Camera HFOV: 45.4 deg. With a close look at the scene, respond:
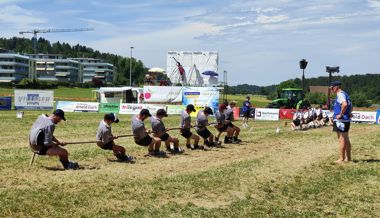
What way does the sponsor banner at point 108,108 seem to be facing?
toward the camera

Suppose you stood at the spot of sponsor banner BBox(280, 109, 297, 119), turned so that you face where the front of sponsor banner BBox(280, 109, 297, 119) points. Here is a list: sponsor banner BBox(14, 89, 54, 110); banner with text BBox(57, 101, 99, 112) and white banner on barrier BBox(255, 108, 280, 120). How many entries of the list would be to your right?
3

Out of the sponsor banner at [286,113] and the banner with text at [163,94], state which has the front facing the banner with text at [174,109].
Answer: the banner with text at [163,94]

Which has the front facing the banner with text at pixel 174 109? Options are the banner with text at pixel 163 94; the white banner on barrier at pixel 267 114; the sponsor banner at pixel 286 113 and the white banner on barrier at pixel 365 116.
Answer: the banner with text at pixel 163 94

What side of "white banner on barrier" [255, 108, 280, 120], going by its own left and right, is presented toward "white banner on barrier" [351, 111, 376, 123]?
left

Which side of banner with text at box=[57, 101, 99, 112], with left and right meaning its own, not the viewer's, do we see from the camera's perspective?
front

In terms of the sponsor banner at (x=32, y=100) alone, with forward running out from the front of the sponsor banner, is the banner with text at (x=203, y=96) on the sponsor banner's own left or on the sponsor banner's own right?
on the sponsor banner's own left

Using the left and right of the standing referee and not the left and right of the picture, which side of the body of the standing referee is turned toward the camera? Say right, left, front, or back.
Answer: left

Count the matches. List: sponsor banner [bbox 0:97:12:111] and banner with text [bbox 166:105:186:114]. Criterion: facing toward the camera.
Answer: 2

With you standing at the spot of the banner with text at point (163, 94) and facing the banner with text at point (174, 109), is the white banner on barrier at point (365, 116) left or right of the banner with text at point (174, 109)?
left

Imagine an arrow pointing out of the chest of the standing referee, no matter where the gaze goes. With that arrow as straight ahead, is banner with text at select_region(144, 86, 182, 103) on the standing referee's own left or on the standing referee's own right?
on the standing referee's own right

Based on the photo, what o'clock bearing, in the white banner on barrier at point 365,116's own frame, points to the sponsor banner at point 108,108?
The sponsor banner is roughly at 3 o'clock from the white banner on barrier.

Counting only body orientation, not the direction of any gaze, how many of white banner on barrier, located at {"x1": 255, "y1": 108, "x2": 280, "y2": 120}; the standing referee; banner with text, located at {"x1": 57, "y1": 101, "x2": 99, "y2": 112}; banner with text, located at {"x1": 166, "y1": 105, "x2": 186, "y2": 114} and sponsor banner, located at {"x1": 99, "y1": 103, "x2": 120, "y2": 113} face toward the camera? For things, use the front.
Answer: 4

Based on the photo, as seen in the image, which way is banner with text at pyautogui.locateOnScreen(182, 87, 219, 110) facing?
toward the camera

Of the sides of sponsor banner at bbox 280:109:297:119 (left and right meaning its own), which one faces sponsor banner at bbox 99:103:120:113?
right

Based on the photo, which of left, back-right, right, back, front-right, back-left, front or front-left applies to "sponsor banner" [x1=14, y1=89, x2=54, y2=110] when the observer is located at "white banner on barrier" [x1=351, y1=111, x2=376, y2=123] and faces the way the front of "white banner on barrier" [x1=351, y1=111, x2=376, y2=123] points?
right

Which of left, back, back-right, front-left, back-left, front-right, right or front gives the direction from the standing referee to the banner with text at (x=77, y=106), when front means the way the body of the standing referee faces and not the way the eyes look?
front-right

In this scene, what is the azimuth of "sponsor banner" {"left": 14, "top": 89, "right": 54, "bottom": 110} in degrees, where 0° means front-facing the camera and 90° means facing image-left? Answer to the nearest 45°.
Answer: approximately 0°
